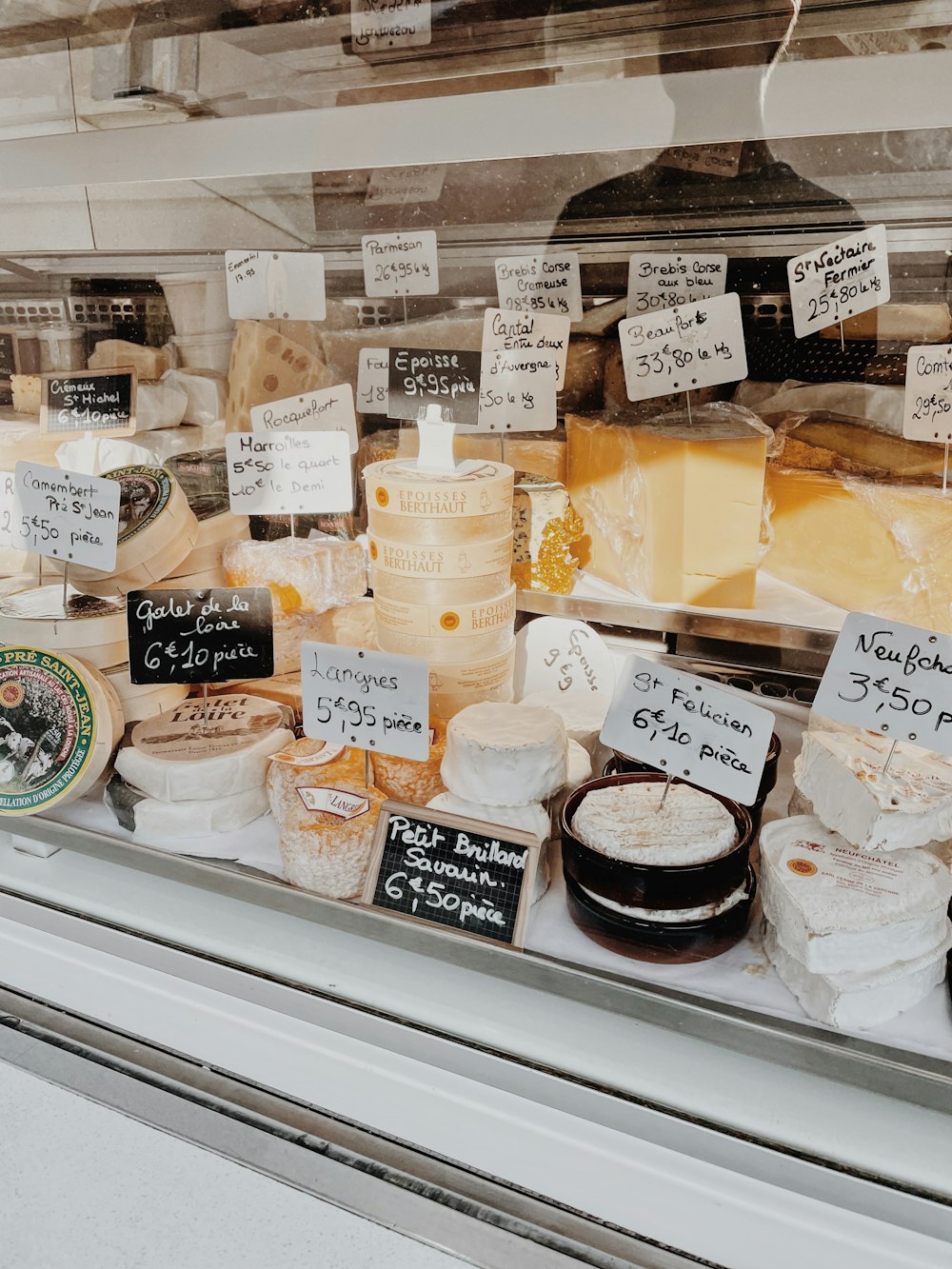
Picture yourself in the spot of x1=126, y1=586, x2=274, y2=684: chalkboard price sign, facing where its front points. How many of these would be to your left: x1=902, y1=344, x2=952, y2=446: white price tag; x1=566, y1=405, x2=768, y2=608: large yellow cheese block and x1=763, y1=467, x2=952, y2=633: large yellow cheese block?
3

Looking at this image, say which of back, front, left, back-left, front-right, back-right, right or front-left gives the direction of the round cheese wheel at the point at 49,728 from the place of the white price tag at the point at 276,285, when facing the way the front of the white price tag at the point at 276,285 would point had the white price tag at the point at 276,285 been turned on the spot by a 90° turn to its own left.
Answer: back-right

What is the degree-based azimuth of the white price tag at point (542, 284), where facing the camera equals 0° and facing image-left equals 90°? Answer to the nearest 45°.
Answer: approximately 0°

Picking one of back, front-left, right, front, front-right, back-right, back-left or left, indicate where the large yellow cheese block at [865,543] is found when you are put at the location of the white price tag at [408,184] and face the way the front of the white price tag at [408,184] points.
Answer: front-left

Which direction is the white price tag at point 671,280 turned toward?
toward the camera

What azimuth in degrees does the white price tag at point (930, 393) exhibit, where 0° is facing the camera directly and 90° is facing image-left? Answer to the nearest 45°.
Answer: approximately 0°

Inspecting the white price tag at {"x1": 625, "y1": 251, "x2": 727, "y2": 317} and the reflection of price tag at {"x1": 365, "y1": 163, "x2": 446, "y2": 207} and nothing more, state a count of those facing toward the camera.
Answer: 2

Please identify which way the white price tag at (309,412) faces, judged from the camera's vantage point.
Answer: facing the viewer

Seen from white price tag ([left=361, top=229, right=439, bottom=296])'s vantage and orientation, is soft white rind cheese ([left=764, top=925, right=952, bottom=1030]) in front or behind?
in front

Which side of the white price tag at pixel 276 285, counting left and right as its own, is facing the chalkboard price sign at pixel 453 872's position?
front

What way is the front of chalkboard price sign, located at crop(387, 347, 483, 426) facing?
toward the camera
